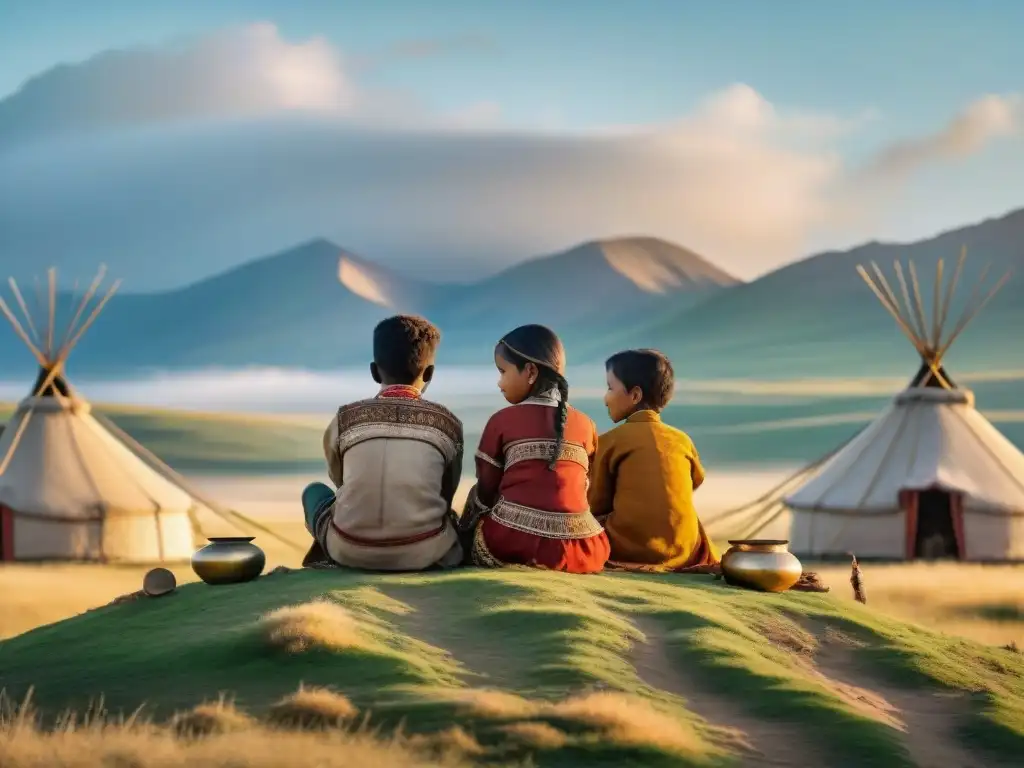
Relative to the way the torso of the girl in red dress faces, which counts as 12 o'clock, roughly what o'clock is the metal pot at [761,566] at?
The metal pot is roughly at 4 o'clock from the girl in red dress.

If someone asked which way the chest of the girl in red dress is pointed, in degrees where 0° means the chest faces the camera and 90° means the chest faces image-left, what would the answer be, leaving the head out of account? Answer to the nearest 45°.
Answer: approximately 135°

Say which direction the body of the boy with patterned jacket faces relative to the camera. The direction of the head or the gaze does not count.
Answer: away from the camera

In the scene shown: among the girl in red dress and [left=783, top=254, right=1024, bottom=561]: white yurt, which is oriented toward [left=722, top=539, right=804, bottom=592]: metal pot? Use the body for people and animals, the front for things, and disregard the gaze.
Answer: the white yurt

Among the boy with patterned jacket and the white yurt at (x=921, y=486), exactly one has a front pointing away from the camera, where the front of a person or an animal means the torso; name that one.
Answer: the boy with patterned jacket

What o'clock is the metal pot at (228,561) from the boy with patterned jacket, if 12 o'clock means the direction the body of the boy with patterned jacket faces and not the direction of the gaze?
The metal pot is roughly at 10 o'clock from the boy with patterned jacket.

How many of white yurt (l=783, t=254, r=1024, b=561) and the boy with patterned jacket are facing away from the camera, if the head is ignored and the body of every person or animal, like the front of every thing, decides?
1

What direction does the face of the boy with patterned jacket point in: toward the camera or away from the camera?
away from the camera

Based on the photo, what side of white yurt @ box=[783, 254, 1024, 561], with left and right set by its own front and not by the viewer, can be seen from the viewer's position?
front

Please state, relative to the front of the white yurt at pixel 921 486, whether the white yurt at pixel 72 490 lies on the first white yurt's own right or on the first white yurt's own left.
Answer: on the first white yurt's own right
